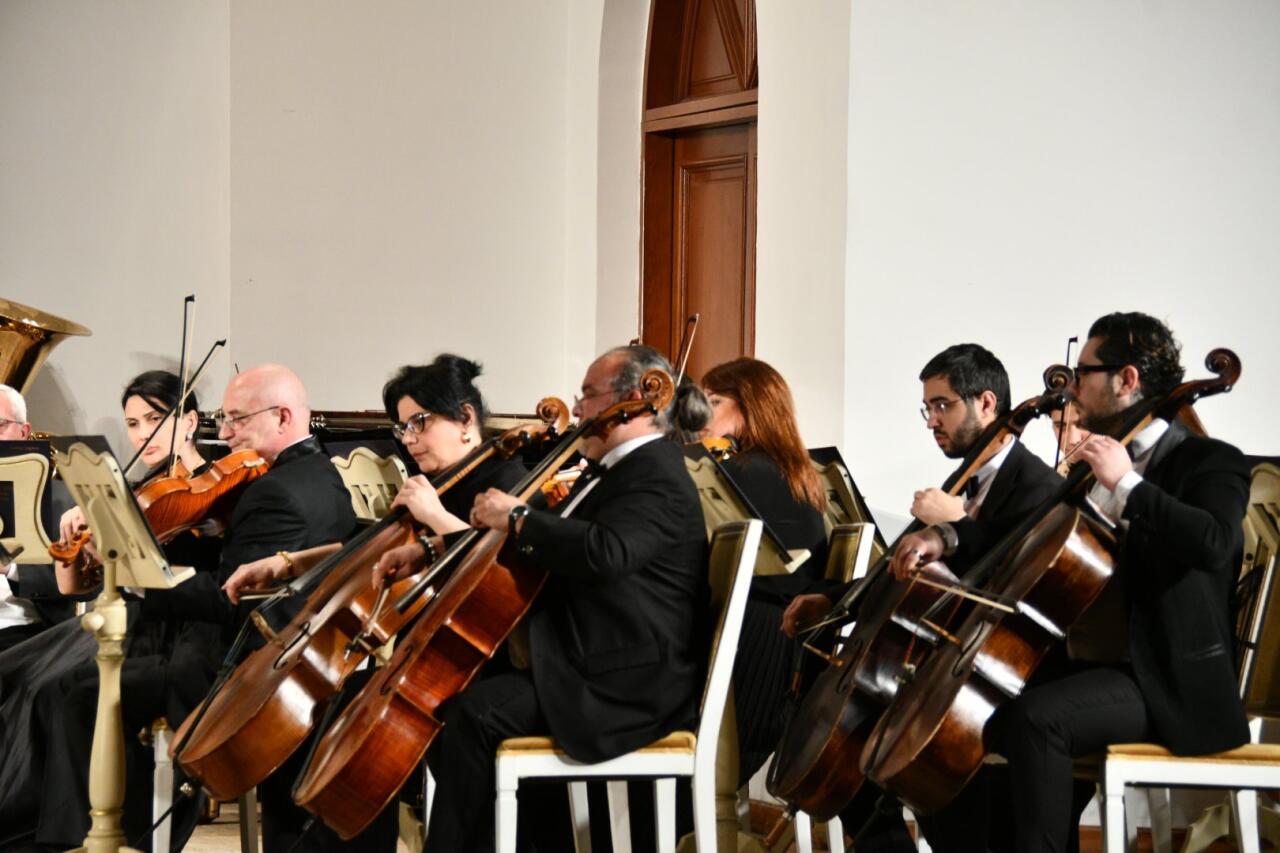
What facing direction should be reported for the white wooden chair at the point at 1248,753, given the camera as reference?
facing to the left of the viewer

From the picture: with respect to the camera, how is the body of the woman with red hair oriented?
to the viewer's left

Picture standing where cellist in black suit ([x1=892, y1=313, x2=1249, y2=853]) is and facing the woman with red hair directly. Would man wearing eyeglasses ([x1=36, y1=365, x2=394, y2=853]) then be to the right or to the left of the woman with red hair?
left

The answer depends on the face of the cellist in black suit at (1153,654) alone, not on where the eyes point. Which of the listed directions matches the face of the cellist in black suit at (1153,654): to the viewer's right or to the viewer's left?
to the viewer's left

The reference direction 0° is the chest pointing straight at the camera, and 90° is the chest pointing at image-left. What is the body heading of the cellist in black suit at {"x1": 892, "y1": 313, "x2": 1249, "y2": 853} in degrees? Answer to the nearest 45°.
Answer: approximately 90°

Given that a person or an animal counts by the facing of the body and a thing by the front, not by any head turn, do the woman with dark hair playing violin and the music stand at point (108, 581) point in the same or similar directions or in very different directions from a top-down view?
very different directions

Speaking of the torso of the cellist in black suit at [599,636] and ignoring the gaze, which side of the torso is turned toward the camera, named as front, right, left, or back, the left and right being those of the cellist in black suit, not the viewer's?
left

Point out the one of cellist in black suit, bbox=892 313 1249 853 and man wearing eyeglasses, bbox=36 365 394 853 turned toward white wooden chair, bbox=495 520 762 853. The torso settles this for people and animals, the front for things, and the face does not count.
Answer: the cellist in black suit

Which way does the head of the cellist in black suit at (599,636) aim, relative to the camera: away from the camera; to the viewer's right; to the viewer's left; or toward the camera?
to the viewer's left

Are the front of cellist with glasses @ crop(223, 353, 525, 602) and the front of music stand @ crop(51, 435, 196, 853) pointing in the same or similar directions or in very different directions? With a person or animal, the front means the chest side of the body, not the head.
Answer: very different directions

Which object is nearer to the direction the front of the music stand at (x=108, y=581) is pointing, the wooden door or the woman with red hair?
the wooden door
